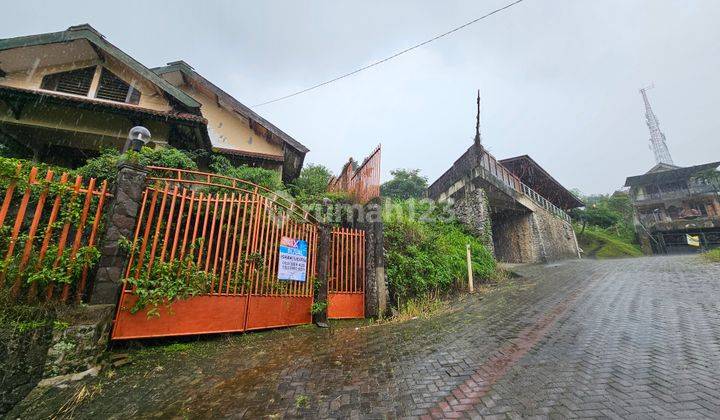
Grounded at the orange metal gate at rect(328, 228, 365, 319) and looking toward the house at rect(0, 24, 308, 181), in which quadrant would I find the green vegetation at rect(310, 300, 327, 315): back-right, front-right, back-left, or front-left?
front-left

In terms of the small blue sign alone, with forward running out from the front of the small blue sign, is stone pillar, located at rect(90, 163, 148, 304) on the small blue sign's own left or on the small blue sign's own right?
on the small blue sign's own right

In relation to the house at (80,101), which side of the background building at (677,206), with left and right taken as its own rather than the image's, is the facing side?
front

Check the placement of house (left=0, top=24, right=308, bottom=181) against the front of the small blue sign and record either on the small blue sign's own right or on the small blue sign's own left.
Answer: on the small blue sign's own right

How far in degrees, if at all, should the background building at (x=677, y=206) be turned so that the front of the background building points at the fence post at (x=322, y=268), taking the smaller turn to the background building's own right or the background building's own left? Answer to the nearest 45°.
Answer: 0° — it already faces it

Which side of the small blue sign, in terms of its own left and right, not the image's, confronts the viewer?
front

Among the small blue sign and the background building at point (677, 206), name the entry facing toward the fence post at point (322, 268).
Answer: the background building

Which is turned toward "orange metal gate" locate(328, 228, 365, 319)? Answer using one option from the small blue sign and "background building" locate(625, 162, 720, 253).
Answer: the background building

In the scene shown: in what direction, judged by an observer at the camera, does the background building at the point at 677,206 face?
facing the viewer

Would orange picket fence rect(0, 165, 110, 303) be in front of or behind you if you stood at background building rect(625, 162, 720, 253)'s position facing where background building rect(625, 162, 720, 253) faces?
in front

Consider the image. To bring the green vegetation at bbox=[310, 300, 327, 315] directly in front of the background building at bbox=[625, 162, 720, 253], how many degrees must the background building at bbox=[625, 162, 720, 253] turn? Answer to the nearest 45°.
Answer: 0° — it already faces it

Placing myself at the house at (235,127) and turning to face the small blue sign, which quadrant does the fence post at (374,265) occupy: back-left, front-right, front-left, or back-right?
front-left
